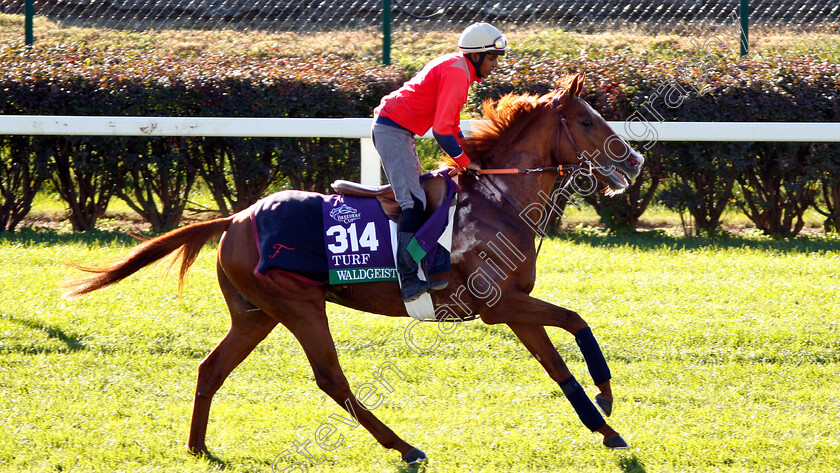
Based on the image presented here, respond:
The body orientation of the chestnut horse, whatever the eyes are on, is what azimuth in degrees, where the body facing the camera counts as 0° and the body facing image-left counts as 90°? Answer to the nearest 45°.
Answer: approximately 270°

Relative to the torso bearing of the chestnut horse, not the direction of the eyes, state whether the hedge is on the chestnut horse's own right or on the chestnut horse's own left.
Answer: on the chestnut horse's own left

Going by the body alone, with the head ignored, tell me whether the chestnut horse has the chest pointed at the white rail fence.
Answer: no
